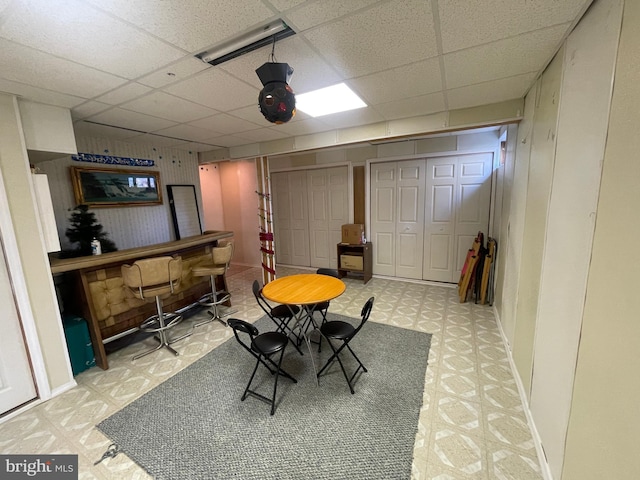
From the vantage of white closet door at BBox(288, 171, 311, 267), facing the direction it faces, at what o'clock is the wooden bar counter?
The wooden bar counter is roughly at 1 o'clock from the white closet door.

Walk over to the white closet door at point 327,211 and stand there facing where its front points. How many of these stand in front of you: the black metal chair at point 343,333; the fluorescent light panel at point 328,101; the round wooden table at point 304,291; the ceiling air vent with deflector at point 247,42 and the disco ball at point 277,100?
5

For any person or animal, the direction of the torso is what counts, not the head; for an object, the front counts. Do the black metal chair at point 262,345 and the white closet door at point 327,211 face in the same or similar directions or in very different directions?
very different directions

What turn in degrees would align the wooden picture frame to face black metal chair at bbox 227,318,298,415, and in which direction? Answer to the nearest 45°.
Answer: approximately 45° to its right

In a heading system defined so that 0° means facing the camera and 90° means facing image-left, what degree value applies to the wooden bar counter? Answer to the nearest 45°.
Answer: approximately 315°

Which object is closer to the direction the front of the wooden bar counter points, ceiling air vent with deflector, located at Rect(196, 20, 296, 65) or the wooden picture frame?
the ceiling air vent with deflector

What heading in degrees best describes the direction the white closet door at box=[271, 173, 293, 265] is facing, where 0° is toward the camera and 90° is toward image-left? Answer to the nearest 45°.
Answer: approximately 0°

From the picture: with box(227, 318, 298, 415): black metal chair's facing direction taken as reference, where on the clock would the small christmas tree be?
The small christmas tree is roughly at 9 o'clock from the black metal chair.

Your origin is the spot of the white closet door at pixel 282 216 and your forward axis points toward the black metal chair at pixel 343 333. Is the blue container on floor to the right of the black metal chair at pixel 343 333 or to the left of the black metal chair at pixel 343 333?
right

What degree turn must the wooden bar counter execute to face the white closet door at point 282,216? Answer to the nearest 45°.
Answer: approximately 90° to its left

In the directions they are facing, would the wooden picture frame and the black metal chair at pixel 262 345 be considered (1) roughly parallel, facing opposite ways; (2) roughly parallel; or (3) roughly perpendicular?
roughly perpendicular

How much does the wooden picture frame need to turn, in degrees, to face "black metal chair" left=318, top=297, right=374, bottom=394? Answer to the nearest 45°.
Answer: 0° — it already faces it

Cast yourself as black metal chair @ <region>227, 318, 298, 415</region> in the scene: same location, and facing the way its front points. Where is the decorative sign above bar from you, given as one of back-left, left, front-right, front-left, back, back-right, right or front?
left

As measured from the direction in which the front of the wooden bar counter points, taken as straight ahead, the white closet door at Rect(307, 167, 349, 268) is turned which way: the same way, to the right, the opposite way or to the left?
to the right

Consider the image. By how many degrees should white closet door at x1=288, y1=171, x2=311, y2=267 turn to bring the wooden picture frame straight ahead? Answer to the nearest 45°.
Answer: approximately 45° to its right

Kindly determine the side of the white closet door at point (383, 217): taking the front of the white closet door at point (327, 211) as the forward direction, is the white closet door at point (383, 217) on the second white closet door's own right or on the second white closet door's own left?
on the second white closet door's own left
